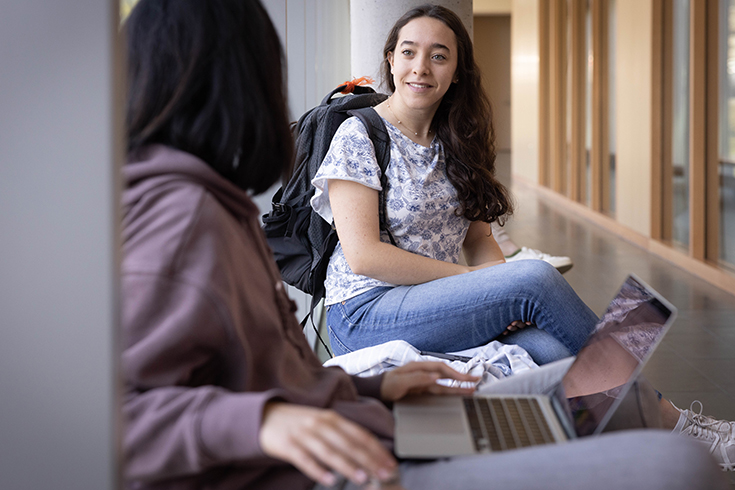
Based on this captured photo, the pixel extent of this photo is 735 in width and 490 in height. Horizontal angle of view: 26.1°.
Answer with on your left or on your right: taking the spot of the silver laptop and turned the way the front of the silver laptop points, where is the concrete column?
on your right

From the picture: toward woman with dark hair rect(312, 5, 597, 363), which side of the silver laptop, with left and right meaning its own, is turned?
right

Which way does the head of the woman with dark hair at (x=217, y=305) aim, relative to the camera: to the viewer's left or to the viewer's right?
to the viewer's right

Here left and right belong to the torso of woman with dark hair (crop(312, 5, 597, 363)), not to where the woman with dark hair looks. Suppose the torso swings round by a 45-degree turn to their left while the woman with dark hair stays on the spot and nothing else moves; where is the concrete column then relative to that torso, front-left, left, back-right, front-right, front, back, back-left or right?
left

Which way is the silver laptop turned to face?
to the viewer's left
